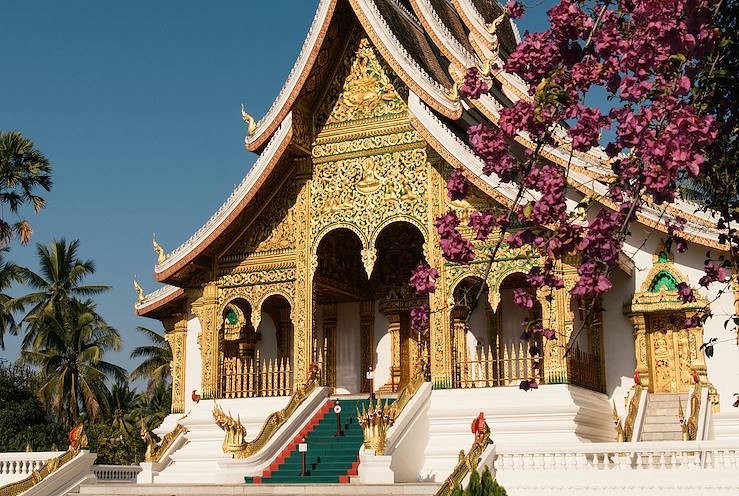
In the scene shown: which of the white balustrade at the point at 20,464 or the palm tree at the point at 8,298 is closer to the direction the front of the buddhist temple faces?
the white balustrade

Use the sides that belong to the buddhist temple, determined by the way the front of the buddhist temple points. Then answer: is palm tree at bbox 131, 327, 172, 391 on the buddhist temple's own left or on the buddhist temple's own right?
on the buddhist temple's own right

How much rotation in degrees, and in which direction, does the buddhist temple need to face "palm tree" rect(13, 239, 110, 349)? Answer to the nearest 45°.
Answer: approximately 90° to its right

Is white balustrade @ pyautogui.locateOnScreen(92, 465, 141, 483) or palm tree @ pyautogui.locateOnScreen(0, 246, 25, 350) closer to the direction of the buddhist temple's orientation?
the white balustrade

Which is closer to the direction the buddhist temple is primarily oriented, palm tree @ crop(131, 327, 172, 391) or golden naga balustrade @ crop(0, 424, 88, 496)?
the golden naga balustrade

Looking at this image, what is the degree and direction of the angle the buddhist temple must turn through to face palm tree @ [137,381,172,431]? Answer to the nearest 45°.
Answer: approximately 90° to its right

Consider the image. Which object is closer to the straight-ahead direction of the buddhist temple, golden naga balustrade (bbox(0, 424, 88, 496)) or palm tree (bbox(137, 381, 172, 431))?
the golden naga balustrade

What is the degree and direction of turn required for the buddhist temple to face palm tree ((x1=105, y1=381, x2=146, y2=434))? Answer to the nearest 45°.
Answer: approximately 90° to its right

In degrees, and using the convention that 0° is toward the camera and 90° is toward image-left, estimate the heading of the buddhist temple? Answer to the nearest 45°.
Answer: approximately 45°

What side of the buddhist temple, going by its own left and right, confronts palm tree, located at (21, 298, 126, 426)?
right

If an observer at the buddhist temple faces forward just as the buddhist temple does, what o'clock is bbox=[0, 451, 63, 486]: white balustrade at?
The white balustrade is roughly at 1 o'clock from the buddhist temple.

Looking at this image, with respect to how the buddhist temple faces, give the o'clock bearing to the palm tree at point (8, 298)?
The palm tree is roughly at 3 o'clock from the buddhist temple.
